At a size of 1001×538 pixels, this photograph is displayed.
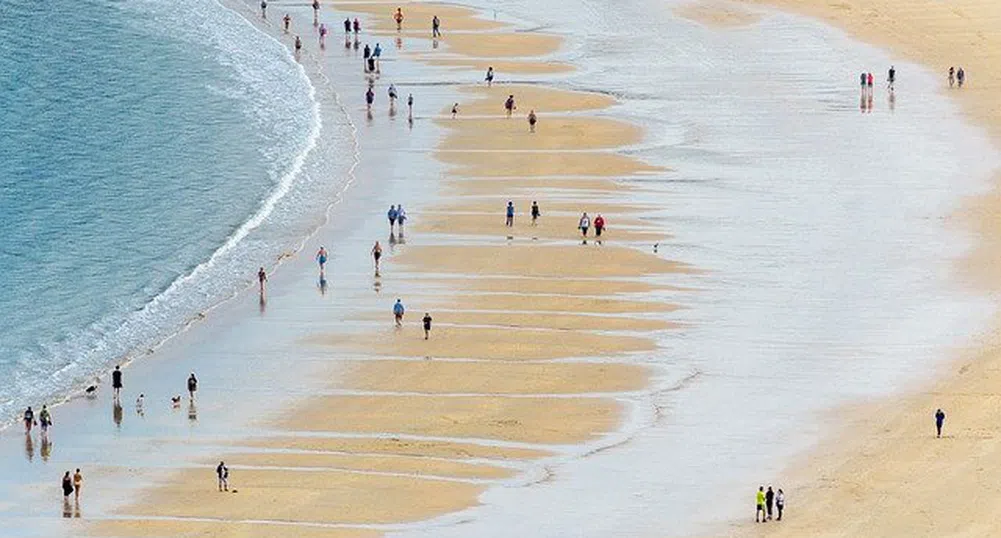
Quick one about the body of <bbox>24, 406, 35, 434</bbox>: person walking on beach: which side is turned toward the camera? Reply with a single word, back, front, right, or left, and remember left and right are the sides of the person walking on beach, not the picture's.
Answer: back

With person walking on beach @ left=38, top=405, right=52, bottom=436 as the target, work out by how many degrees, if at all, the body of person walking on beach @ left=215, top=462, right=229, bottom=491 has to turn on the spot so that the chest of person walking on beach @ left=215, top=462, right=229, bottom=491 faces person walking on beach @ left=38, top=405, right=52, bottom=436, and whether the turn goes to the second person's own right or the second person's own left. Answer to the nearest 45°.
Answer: approximately 135° to the second person's own right

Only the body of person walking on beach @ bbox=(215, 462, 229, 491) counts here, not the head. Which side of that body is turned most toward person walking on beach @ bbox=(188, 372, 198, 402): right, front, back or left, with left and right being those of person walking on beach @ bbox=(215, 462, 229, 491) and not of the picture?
back

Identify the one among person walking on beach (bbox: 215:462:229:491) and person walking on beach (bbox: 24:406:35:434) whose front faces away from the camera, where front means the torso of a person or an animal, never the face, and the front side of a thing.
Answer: person walking on beach (bbox: 24:406:35:434)

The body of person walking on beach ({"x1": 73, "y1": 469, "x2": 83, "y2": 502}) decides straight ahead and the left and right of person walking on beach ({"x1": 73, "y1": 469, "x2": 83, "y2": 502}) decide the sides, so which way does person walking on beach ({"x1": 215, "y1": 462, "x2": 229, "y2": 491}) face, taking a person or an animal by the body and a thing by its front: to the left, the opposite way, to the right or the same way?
the opposite way

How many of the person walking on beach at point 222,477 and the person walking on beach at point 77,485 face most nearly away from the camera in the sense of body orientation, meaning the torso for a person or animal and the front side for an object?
1
